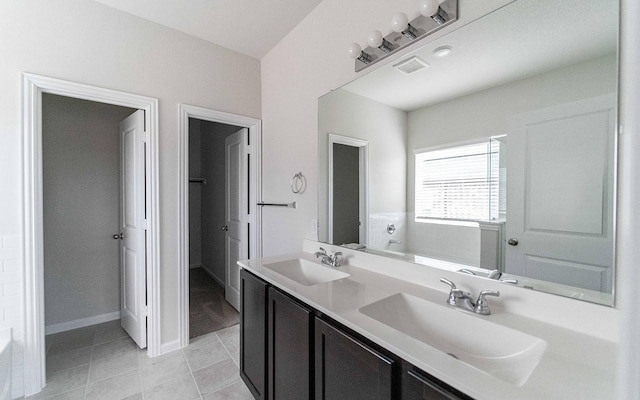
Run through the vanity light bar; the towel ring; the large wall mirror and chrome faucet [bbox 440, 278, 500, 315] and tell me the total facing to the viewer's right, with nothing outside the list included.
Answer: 0

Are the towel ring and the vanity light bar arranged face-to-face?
no

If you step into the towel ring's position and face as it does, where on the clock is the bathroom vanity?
The bathroom vanity is roughly at 10 o'clock from the towel ring.

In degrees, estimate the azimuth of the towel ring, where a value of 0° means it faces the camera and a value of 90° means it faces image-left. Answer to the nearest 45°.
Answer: approximately 45°

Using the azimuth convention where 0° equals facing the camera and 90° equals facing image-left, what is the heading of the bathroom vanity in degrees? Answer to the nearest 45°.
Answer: approximately 45°

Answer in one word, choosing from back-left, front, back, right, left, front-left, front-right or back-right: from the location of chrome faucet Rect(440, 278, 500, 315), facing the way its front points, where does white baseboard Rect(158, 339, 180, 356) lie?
front-right

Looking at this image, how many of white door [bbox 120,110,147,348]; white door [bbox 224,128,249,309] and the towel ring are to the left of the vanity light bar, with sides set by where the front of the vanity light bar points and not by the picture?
0

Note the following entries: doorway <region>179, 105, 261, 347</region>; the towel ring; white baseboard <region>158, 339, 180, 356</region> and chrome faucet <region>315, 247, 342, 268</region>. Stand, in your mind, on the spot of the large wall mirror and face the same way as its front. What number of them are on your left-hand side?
0

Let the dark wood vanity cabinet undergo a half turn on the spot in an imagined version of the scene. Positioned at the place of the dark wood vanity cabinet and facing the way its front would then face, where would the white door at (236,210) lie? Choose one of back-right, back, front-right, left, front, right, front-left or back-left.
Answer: left

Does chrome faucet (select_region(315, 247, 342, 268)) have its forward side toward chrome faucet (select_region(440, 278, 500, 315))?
no

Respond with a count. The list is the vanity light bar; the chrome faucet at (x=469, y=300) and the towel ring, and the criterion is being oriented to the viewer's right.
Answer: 0

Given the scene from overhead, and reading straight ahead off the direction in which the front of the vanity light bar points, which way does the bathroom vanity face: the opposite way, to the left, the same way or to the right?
the same way

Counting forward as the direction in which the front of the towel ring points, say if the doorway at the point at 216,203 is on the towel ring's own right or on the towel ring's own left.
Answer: on the towel ring's own right

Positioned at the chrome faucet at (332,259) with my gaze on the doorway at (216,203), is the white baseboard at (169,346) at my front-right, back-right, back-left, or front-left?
front-left
